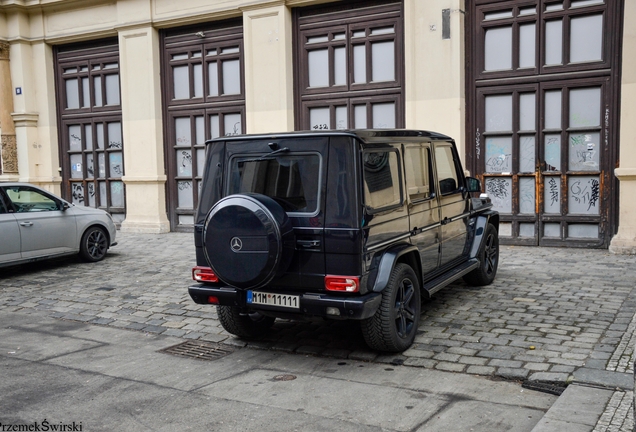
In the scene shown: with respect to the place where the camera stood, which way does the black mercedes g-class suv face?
facing away from the viewer and to the right of the viewer

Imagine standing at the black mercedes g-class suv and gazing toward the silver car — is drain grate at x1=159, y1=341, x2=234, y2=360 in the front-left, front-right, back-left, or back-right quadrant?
front-left

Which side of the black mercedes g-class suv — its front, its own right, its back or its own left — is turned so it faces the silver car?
left
